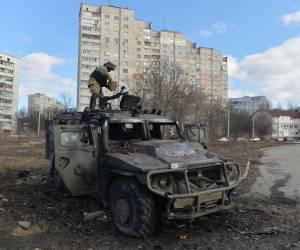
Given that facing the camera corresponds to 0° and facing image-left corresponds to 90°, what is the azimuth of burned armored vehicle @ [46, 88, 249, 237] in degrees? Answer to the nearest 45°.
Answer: approximately 315°

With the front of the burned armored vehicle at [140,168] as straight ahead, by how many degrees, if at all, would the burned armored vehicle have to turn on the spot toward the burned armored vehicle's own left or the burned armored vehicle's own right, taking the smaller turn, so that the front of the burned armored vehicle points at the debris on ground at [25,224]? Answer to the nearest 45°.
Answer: approximately 135° to the burned armored vehicle's own right

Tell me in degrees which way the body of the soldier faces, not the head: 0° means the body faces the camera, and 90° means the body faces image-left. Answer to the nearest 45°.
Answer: approximately 270°
